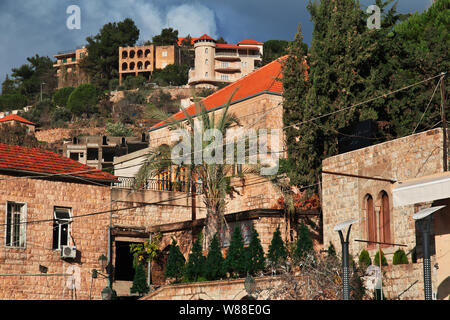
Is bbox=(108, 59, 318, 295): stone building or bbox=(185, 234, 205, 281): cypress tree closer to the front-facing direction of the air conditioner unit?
the cypress tree

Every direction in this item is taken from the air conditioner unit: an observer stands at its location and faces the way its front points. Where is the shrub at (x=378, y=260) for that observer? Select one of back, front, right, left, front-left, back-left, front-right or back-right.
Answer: front-left

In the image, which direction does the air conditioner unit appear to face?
toward the camera

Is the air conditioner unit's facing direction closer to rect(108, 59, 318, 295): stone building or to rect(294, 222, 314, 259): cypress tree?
the cypress tree
